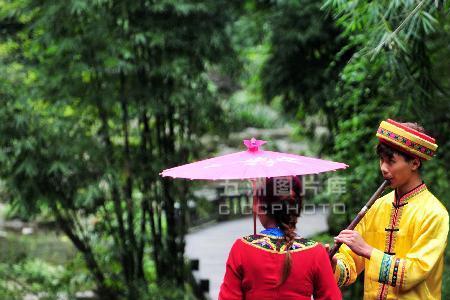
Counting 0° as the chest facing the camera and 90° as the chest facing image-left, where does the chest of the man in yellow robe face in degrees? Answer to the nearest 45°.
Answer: approximately 45°

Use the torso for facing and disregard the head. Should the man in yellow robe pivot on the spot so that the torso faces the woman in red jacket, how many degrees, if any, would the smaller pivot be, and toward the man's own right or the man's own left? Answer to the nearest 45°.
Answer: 0° — they already face them

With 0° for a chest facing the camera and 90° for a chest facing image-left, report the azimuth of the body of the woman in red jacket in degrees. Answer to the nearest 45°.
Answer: approximately 180°

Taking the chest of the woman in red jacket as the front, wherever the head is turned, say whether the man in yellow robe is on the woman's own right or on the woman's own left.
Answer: on the woman's own right

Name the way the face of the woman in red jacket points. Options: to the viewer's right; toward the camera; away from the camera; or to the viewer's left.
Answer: away from the camera

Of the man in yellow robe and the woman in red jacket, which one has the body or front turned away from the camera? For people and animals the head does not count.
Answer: the woman in red jacket

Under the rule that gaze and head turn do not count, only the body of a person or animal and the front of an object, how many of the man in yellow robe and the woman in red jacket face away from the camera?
1
